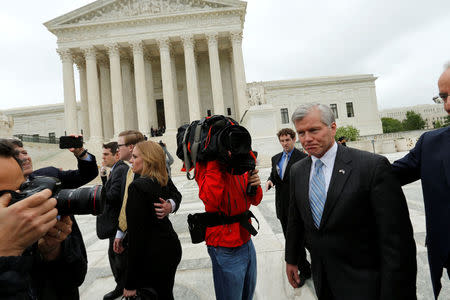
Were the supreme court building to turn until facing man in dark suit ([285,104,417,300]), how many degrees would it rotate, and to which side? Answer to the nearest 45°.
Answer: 0° — it already faces them

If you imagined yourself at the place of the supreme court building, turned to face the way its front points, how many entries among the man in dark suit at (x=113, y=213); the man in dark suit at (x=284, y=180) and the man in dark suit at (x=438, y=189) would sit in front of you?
3

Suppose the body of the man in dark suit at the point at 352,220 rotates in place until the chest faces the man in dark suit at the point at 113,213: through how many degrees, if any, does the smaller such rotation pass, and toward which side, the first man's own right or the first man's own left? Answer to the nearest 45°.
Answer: approximately 45° to the first man's own right

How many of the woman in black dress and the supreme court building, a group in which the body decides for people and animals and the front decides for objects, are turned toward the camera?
1

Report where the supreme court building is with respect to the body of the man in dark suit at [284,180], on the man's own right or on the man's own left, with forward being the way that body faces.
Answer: on the man's own right

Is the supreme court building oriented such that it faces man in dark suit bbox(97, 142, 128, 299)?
yes

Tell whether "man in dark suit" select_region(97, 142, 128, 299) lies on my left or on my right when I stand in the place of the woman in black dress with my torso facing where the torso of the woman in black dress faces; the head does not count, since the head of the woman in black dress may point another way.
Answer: on my right

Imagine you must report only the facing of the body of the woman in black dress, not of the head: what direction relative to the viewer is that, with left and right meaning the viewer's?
facing to the left of the viewer

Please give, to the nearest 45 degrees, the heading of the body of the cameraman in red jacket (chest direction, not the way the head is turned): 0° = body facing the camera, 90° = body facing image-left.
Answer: approximately 315°

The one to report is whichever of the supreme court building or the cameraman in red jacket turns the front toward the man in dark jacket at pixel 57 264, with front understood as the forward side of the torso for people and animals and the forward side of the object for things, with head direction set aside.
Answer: the supreme court building

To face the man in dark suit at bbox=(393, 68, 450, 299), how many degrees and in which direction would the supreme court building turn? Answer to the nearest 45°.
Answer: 0° — it already faces them

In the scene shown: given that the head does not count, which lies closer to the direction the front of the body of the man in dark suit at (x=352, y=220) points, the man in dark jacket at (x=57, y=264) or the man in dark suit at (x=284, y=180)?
the man in dark jacket
